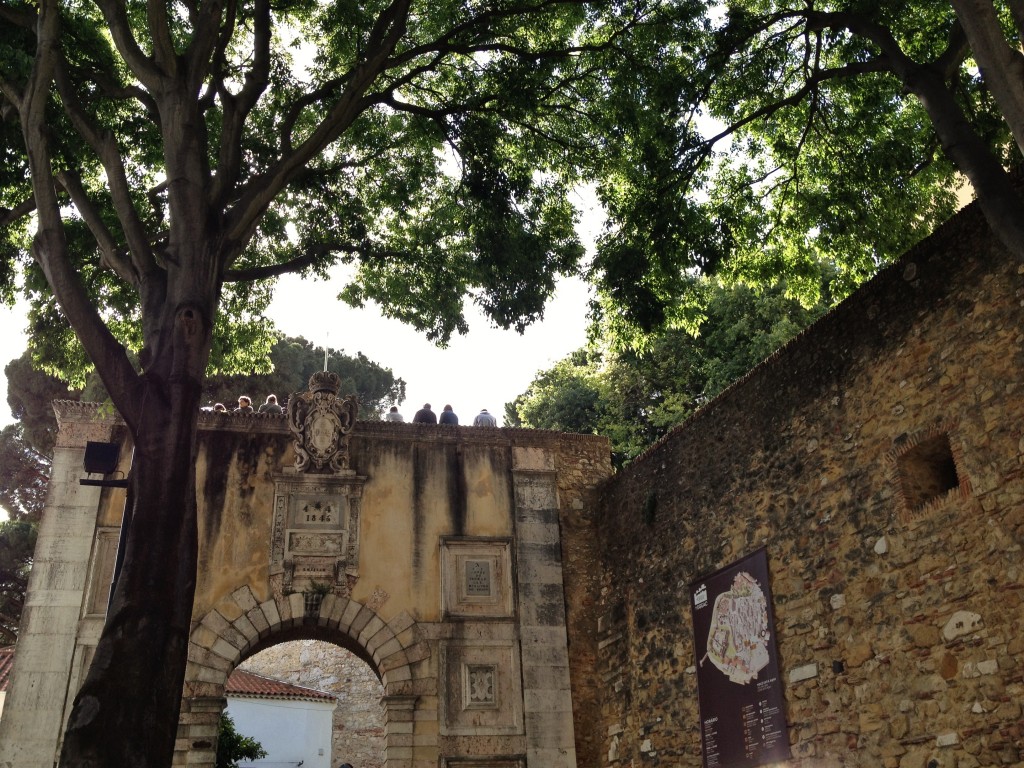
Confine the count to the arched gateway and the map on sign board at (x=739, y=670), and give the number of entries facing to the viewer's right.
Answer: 0

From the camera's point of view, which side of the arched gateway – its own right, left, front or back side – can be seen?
front

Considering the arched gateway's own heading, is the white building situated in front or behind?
behind

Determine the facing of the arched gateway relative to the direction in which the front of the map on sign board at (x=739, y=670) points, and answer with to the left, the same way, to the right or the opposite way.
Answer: to the left

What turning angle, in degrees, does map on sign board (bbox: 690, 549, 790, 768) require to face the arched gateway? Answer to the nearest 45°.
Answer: approximately 45° to its right

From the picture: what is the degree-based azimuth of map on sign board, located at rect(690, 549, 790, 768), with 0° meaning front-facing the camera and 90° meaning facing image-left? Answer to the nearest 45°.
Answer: approximately 45°

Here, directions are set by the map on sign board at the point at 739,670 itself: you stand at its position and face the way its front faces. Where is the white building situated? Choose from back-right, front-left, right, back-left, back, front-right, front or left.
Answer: right

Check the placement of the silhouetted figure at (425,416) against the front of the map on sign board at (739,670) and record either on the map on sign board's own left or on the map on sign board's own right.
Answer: on the map on sign board's own right
